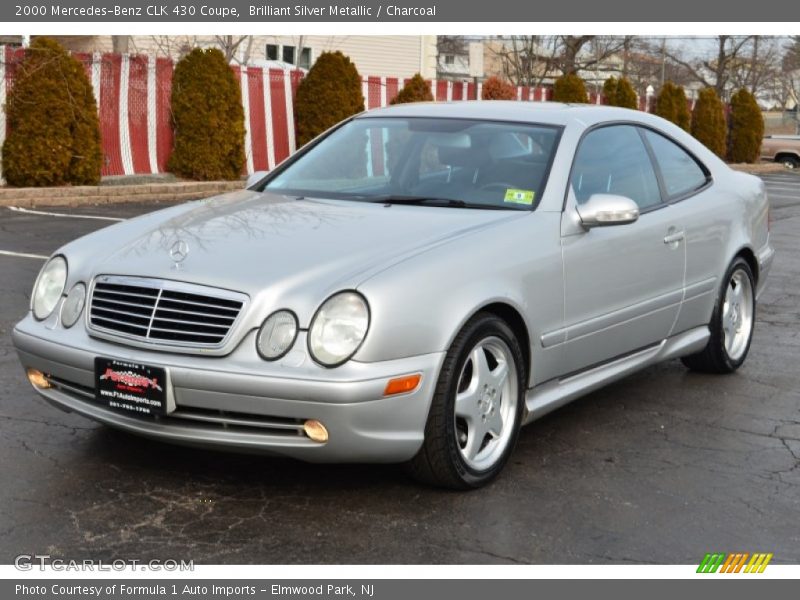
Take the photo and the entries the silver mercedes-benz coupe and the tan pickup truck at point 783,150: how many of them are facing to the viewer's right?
1

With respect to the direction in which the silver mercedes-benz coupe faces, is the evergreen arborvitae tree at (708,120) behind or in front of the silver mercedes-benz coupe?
behind

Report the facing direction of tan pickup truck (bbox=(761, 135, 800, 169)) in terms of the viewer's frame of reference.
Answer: facing to the right of the viewer

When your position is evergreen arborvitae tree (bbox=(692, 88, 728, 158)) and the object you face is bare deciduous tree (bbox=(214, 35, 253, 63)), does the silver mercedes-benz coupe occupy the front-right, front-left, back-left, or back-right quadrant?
front-left

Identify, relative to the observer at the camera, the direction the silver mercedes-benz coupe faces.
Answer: facing the viewer and to the left of the viewer

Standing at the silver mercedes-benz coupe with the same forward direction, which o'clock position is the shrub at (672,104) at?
The shrub is roughly at 5 o'clock from the silver mercedes-benz coupe.

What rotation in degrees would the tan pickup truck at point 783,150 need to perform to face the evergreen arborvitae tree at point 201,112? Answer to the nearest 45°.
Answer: approximately 135° to its right

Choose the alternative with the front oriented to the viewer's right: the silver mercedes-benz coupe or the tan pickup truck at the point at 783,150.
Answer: the tan pickup truck

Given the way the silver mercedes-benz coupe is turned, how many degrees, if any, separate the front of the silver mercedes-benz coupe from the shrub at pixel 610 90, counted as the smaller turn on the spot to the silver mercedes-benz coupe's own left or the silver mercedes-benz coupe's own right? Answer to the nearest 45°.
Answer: approximately 135° to the silver mercedes-benz coupe's own right

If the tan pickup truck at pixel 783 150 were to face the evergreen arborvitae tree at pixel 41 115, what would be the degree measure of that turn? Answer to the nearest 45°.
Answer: approximately 135° to its right
